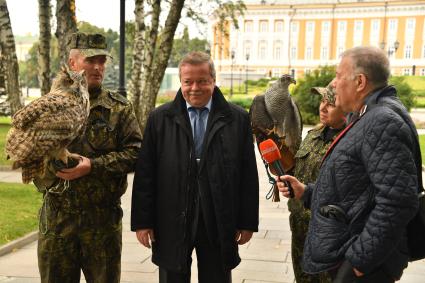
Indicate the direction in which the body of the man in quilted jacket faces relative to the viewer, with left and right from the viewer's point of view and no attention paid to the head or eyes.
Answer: facing to the left of the viewer

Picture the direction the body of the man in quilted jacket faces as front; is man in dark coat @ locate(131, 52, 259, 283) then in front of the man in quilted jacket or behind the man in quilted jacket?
in front

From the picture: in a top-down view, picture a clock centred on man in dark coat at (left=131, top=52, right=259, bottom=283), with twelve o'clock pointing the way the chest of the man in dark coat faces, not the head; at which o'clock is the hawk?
The hawk is roughly at 8 o'clock from the man in dark coat.

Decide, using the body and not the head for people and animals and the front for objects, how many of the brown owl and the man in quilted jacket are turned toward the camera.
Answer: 0

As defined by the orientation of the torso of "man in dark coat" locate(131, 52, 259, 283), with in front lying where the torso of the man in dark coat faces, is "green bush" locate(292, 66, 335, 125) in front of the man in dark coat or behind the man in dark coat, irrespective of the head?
behind

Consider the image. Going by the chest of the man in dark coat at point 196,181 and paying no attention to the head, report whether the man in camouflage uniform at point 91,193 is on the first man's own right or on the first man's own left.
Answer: on the first man's own right

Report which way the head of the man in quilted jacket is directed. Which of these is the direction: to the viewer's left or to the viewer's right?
to the viewer's left

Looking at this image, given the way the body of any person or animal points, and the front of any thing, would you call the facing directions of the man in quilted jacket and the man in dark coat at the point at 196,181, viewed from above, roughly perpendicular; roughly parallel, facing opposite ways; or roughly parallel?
roughly perpendicular

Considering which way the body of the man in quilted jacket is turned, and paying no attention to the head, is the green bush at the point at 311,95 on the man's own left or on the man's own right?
on the man's own right

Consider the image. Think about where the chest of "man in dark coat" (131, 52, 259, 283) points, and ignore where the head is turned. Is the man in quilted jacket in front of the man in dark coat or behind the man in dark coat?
in front

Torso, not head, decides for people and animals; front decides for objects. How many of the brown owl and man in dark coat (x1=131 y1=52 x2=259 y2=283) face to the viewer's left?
0
